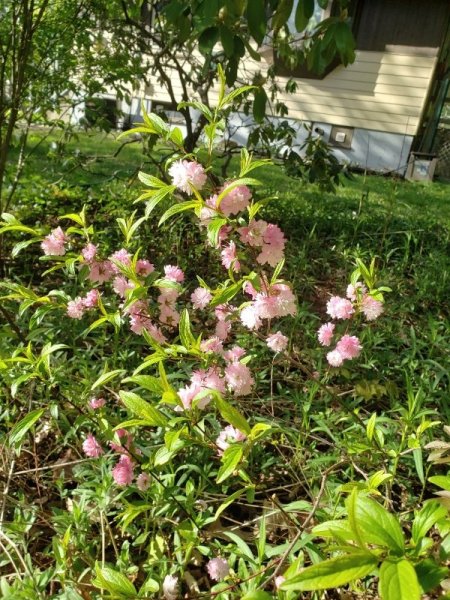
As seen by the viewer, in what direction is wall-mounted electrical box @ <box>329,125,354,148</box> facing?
toward the camera

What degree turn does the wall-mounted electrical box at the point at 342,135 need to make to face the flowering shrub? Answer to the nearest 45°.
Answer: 0° — it already faces it
